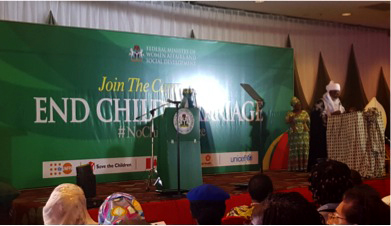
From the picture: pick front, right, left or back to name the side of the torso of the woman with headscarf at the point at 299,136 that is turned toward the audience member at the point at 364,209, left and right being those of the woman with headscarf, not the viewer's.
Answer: front

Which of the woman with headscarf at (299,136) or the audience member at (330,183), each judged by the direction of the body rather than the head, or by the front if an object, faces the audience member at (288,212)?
the woman with headscarf

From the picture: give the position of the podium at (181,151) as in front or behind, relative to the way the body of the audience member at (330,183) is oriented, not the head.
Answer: in front

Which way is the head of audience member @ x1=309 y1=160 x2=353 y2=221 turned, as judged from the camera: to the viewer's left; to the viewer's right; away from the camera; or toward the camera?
away from the camera

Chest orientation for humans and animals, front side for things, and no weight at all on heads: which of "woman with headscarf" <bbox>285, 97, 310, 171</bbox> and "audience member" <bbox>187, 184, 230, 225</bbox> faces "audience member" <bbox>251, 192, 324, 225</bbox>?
the woman with headscarf

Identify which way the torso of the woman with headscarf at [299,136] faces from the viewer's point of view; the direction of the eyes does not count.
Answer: toward the camera

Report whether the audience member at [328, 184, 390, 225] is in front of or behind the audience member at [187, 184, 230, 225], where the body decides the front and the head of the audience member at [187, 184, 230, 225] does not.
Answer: behind

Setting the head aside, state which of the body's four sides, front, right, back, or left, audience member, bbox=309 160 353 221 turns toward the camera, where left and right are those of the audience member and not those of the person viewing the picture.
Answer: back

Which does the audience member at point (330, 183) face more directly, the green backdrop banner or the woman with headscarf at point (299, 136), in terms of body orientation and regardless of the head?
the woman with headscarf

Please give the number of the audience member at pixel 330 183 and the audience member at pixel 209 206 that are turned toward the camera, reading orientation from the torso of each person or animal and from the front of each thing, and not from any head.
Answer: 0

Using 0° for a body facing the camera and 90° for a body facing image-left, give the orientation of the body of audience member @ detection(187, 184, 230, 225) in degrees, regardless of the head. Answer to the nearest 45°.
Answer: approximately 180°

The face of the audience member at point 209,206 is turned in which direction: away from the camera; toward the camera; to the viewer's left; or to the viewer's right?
away from the camera

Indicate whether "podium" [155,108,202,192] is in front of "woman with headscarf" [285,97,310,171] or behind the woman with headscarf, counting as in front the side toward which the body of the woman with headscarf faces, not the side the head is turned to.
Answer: in front

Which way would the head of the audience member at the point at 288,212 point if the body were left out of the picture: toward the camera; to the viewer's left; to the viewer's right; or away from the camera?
away from the camera

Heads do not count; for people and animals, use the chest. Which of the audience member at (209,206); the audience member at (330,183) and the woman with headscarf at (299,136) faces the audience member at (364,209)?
the woman with headscarf
